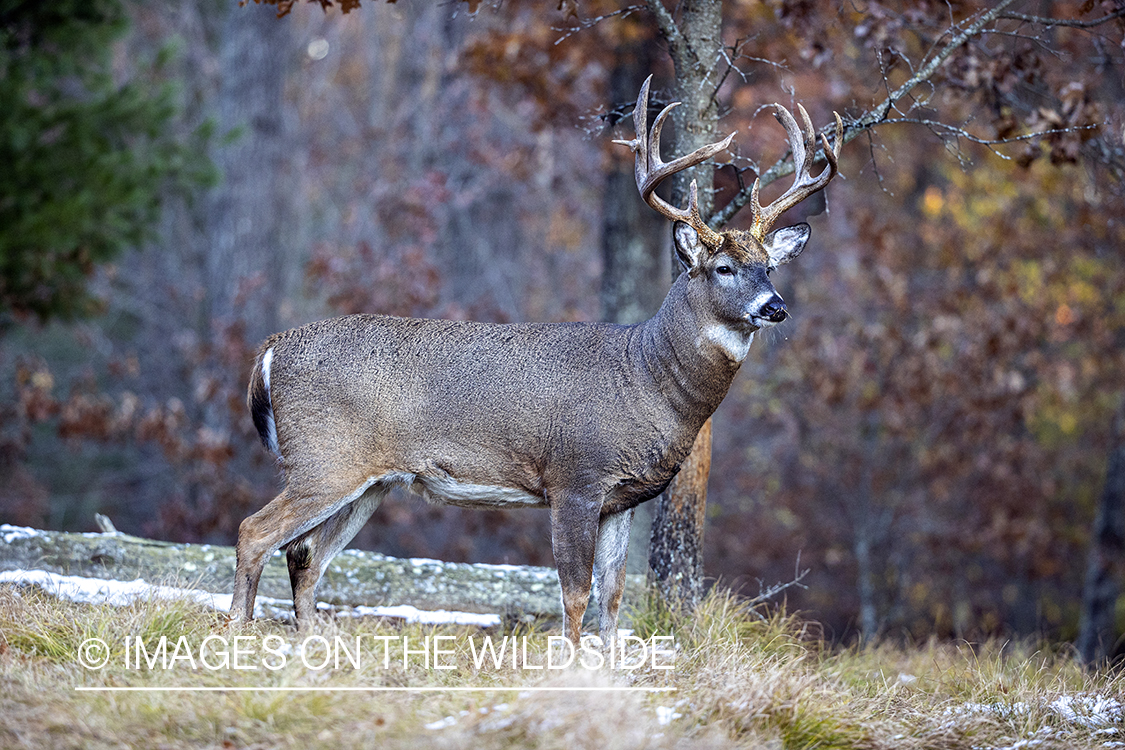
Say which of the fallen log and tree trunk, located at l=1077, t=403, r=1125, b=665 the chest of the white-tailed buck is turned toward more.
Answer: the tree trunk

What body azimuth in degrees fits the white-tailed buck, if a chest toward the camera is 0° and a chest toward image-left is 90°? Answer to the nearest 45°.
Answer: approximately 270°

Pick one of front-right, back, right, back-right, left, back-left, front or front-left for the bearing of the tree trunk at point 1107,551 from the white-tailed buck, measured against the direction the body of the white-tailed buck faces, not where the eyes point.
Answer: front-left

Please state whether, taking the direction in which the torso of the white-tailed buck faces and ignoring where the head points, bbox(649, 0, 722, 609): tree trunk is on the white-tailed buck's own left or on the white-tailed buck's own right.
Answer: on the white-tailed buck's own left

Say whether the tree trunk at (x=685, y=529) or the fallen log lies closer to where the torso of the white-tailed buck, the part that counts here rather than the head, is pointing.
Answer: the tree trunk
